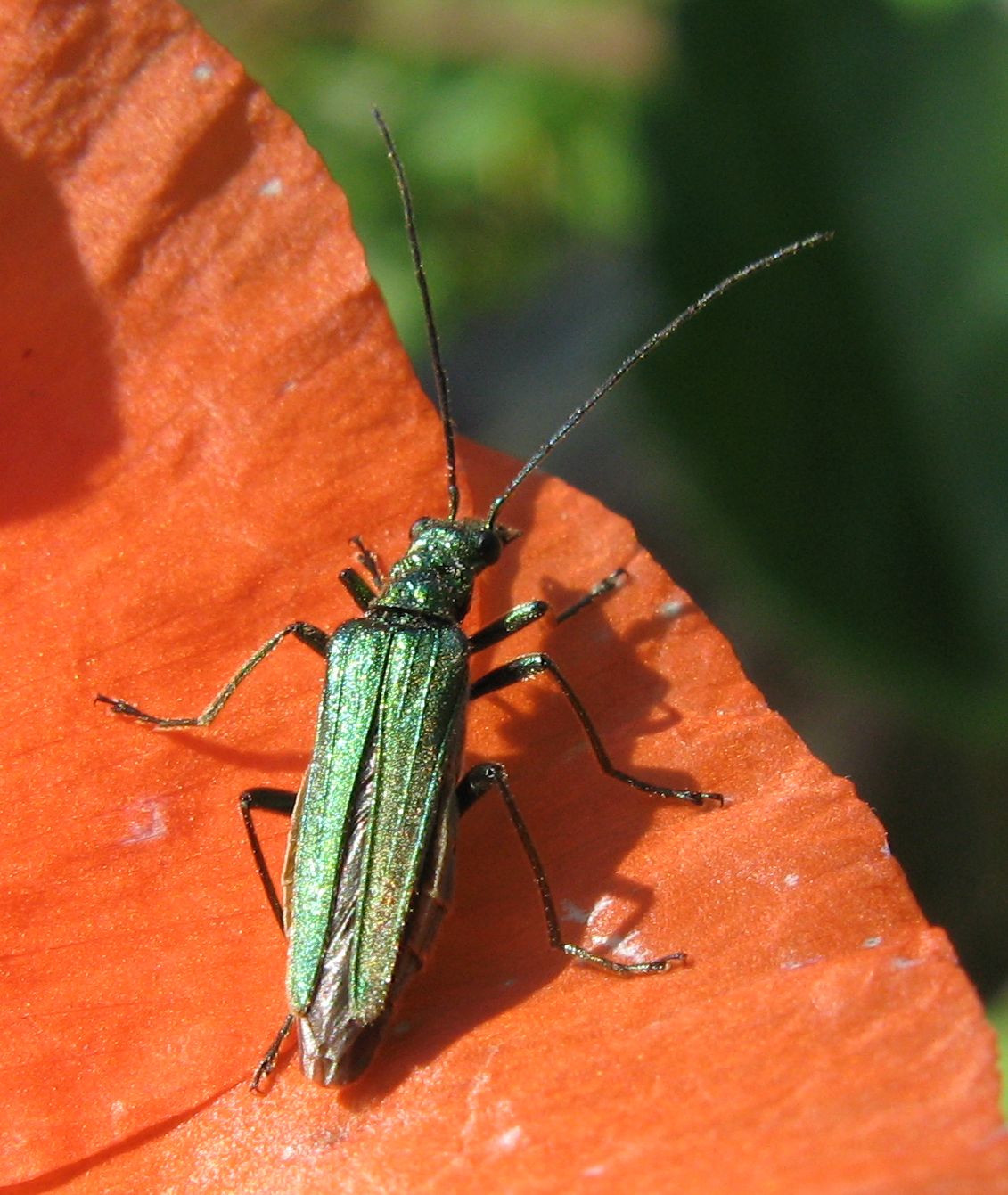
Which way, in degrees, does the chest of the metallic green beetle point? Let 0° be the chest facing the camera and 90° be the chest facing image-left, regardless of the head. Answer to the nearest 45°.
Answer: approximately 180°
